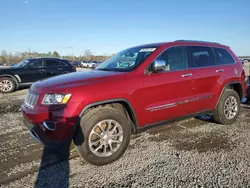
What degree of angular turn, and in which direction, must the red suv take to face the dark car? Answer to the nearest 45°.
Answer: approximately 90° to its right

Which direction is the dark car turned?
to the viewer's left

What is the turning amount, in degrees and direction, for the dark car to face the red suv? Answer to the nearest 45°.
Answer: approximately 90° to its left

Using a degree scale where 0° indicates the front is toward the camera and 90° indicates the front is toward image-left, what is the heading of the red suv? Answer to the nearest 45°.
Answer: approximately 45°
